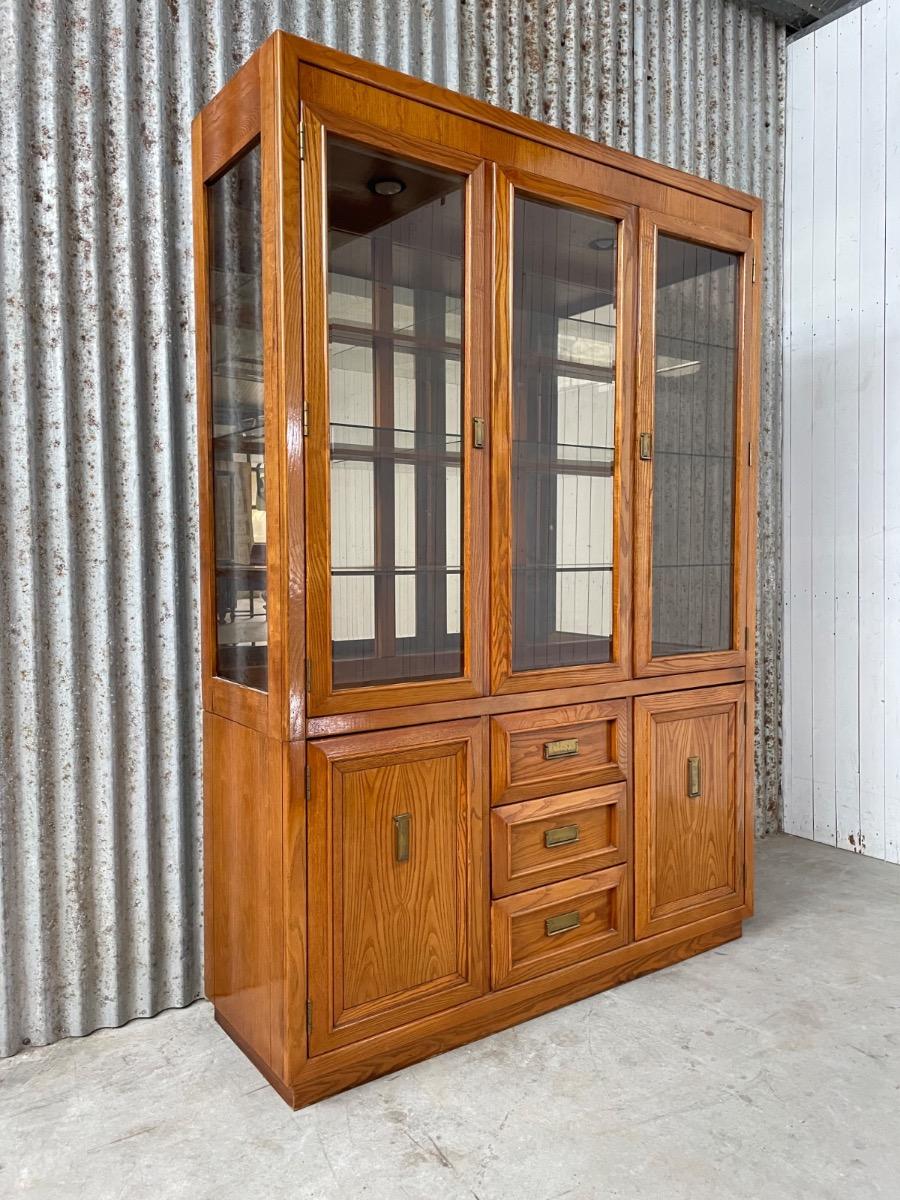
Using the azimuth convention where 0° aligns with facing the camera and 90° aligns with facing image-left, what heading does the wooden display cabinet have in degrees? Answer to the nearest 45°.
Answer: approximately 315°
